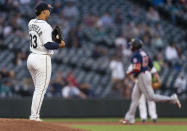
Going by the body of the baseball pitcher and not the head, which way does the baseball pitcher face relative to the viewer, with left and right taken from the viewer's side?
facing away from the viewer and to the right of the viewer
